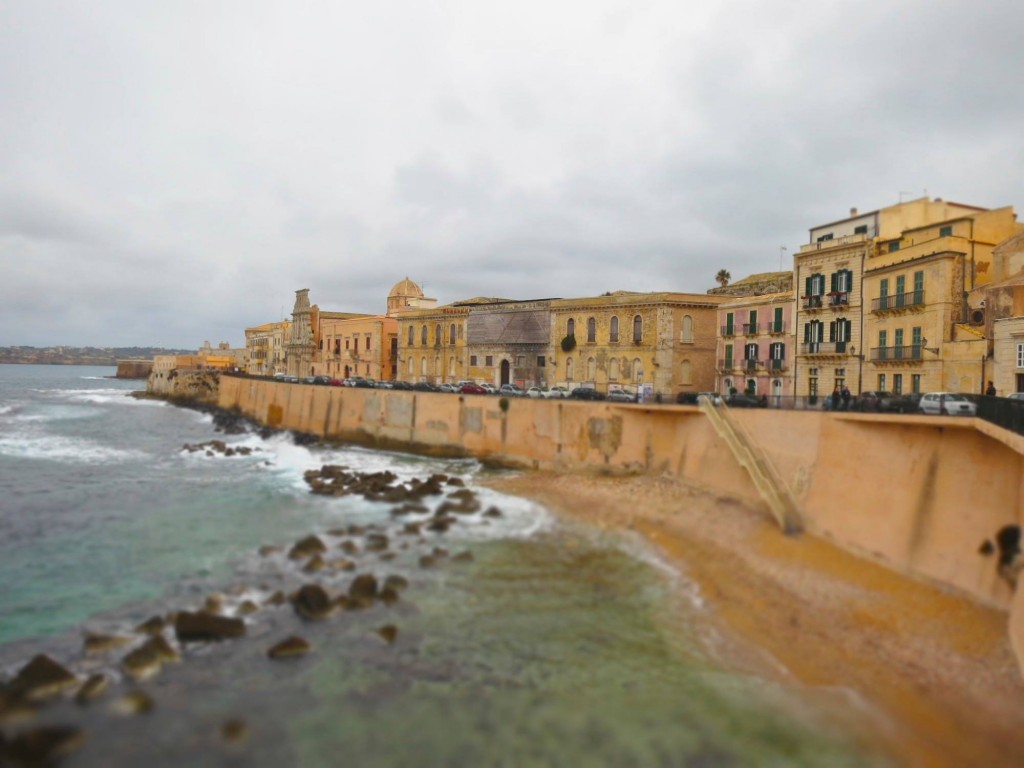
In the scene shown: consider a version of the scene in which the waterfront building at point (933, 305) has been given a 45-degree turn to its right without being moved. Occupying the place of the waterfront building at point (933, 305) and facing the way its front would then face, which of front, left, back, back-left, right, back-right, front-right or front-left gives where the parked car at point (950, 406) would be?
left

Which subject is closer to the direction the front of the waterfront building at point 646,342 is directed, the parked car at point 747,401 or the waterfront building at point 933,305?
the parked car

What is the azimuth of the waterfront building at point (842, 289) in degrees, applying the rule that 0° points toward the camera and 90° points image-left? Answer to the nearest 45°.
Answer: approximately 45°

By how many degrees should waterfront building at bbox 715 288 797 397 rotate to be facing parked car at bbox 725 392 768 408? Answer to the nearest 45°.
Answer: approximately 45° to its left

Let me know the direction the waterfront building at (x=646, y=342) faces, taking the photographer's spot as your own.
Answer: facing the viewer and to the left of the viewer

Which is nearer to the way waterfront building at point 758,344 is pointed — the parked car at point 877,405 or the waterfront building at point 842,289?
the parked car

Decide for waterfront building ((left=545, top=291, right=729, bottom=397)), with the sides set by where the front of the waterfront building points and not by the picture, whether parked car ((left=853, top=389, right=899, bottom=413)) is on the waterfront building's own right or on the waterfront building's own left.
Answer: on the waterfront building's own left

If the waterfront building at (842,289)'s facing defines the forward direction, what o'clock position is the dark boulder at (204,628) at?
The dark boulder is roughly at 11 o'clock from the waterfront building.
